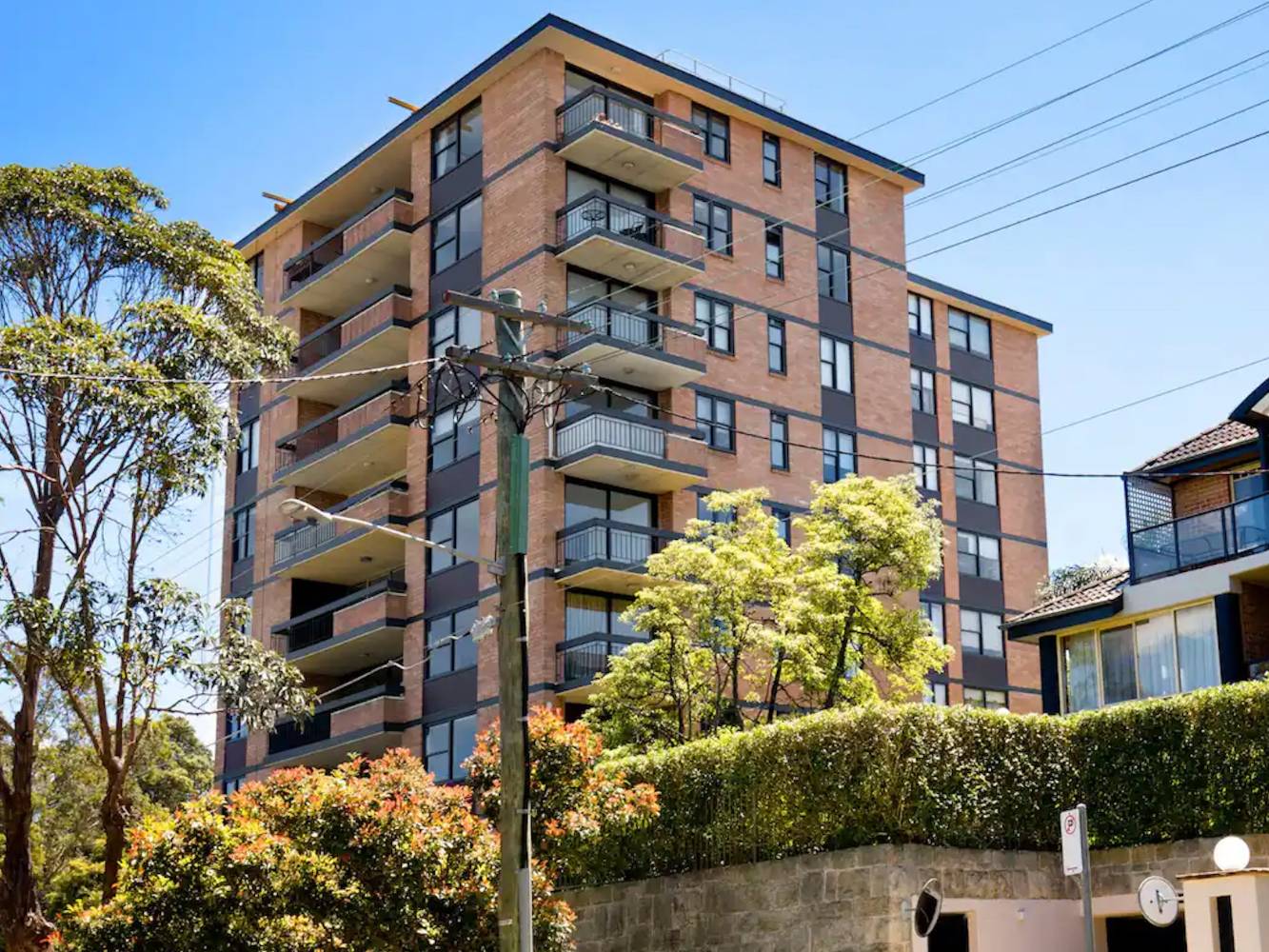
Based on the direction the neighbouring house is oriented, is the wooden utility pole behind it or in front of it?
in front

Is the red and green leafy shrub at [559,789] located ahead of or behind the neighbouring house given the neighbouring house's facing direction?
ahead

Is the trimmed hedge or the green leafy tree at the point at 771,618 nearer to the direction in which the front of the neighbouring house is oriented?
the trimmed hedge

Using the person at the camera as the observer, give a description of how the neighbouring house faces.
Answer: facing the viewer and to the left of the viewer

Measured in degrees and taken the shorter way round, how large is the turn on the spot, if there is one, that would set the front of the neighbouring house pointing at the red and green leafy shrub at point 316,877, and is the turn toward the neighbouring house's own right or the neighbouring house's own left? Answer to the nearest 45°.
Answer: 0° — it already faces it

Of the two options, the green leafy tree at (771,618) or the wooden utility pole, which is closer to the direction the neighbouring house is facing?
the wooden utility pole
